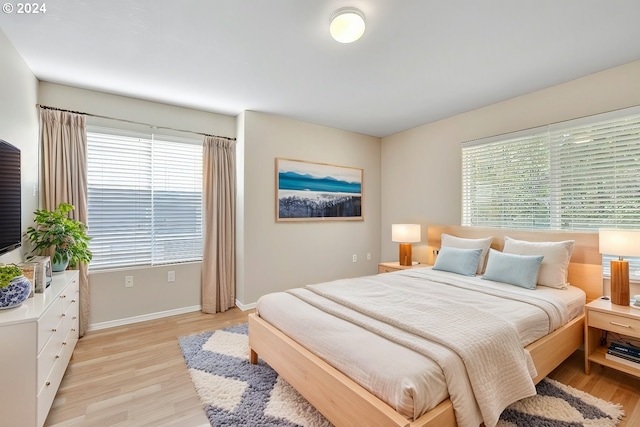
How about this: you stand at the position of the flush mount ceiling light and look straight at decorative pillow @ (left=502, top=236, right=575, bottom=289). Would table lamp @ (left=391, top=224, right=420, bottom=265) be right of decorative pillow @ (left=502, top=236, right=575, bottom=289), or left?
left

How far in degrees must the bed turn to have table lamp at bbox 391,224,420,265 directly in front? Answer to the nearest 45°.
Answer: approximately 135° to its right

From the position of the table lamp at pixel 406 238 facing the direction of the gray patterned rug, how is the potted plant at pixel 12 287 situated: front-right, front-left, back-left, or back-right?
front-right

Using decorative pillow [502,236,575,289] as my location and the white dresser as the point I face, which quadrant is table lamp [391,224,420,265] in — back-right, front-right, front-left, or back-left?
front-right

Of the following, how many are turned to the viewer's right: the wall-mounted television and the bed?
1

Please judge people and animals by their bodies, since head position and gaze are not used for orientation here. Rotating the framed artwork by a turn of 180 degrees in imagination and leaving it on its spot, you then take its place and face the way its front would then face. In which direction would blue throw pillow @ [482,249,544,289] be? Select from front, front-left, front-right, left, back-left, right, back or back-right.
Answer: back

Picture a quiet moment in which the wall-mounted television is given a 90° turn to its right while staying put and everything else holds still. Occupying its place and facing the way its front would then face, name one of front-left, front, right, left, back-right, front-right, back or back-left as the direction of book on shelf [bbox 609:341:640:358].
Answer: front-left

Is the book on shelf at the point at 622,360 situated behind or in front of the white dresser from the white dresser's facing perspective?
in front

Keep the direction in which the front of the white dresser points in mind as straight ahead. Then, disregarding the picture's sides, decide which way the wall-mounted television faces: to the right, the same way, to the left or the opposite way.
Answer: the same way

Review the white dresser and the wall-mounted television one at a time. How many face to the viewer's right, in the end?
2

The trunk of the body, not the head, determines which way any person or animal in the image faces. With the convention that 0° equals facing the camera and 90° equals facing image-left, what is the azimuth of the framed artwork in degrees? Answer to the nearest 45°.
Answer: approximately 315°

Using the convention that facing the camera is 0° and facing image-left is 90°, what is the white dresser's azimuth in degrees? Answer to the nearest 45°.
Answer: approximately 270°

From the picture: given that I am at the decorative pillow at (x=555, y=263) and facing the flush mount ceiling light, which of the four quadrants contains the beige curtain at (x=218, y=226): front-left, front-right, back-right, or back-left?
front-right

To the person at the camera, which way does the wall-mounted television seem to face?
facing to the right of the viewer

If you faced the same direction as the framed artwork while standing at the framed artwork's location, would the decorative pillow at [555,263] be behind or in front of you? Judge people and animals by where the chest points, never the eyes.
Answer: in front

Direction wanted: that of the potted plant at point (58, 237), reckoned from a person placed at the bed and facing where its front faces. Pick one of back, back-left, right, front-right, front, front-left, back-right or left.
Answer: front-right

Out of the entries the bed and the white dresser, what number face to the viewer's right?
1

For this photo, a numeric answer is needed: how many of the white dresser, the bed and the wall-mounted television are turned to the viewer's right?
2

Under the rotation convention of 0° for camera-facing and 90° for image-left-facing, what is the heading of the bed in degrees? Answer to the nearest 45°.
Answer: approximately 45°
